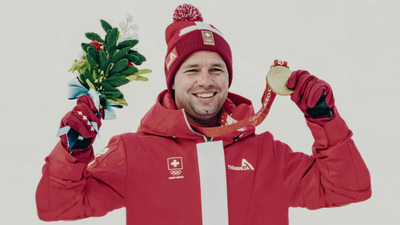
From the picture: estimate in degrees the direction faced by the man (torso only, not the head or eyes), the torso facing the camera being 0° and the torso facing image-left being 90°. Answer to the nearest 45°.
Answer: approximately 0°
